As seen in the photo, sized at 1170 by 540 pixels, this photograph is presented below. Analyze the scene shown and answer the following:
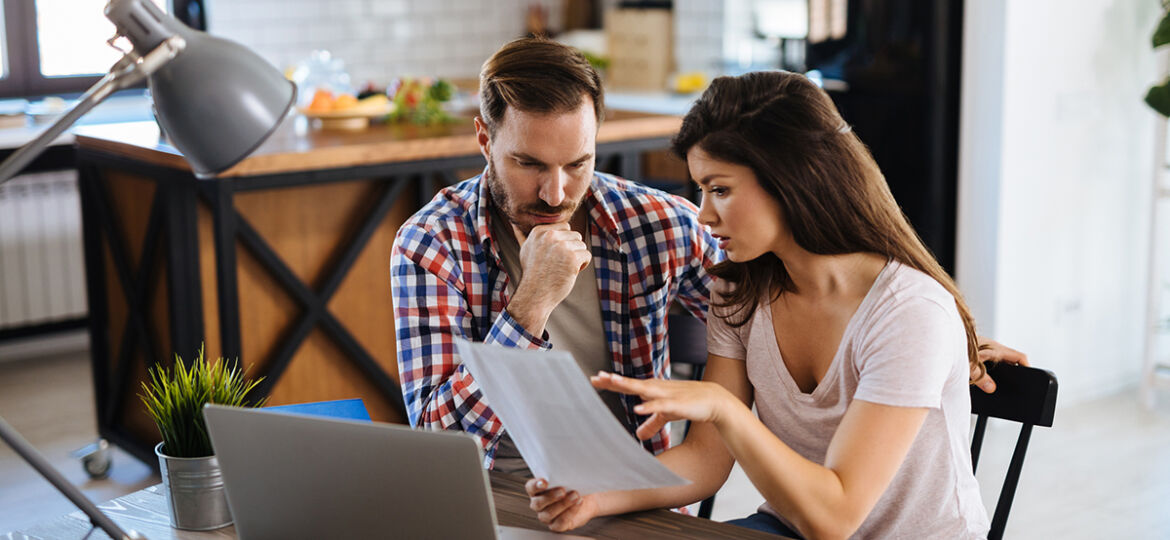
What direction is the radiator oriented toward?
toward the camera

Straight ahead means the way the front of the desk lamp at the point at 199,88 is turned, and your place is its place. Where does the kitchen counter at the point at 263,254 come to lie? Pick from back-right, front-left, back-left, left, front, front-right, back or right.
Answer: left

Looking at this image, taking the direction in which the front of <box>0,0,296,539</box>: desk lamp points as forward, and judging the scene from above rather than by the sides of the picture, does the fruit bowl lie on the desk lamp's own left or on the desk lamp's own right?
on the desk lamp's own left

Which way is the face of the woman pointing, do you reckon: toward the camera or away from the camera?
toward the camera

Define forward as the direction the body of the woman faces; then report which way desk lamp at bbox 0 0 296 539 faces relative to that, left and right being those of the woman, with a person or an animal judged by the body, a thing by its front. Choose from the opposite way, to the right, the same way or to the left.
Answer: the opposite way

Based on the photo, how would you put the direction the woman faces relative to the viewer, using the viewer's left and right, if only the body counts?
facing the viewer and to the left of the viewer

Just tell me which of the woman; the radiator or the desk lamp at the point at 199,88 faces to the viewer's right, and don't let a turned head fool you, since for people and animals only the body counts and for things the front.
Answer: the desk lamp

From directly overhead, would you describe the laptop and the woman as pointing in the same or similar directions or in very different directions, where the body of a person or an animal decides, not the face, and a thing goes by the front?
very different directions

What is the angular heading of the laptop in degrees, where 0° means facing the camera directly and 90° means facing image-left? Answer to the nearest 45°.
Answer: approximately 225°

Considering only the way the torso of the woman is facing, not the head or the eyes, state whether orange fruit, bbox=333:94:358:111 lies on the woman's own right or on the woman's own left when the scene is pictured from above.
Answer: on the woman's own right

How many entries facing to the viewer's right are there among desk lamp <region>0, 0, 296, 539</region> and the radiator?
1

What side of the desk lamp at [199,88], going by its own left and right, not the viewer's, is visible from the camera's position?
right

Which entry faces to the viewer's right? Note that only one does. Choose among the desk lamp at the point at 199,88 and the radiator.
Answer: the desk lamp
